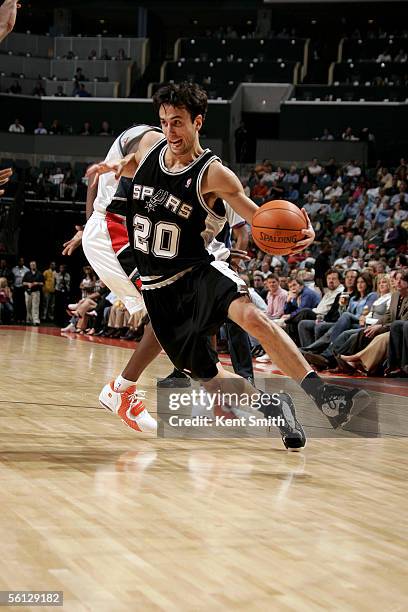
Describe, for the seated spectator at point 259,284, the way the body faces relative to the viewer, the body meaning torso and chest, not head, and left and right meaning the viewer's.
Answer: facing the viewer and to the left of the viewer

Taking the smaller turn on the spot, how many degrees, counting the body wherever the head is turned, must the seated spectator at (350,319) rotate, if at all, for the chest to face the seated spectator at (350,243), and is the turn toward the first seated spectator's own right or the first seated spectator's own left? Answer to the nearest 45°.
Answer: approximately 135° to the first seated spectator's own right

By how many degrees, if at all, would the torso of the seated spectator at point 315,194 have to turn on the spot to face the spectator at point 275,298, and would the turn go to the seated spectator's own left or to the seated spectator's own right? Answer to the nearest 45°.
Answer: approximately 45° to the seated spectator's own left

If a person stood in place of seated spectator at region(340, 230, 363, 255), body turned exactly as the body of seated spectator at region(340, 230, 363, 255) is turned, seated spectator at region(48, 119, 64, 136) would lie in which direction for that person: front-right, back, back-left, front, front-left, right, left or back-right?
right

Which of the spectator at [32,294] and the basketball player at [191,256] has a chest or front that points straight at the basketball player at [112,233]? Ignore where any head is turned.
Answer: the spectator

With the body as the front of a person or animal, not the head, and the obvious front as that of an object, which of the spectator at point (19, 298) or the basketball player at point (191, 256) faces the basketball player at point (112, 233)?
the spectator

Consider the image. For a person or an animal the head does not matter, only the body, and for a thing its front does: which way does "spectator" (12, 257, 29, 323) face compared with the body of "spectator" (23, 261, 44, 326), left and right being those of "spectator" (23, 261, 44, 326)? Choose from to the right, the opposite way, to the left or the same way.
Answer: the same way

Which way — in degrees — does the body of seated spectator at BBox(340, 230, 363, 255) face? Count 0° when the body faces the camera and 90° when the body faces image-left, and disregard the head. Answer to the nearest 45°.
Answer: approximately 45°

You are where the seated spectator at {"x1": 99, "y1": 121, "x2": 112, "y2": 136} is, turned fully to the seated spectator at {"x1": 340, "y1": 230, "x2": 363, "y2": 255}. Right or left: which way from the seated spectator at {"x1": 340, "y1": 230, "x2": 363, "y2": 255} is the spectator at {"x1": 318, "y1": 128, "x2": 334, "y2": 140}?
left

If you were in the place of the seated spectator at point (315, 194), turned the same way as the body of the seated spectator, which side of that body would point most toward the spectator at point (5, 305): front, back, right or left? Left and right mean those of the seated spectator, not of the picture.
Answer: front

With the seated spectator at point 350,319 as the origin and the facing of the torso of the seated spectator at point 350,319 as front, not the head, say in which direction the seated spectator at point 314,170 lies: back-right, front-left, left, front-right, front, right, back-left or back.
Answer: back-right

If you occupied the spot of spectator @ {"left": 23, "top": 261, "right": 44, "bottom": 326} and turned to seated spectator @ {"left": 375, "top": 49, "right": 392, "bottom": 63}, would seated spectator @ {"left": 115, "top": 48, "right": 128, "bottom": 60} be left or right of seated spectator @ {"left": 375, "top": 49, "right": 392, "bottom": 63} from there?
left
